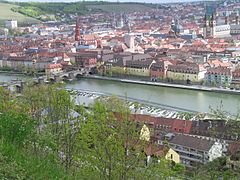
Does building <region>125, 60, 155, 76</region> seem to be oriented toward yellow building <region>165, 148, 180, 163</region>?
yes

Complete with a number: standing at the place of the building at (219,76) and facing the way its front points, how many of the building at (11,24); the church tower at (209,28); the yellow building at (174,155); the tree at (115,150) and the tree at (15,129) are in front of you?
3

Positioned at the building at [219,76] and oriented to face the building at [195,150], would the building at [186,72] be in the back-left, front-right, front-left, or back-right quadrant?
back-right

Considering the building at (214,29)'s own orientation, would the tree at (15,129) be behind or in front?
in front

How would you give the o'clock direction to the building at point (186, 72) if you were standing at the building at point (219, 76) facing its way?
the building at point (186, 72) is roughly at 4 o'clock from the building at point (219, 76).

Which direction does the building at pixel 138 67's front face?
toward the camera

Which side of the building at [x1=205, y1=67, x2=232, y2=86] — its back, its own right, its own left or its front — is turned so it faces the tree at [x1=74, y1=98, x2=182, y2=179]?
front

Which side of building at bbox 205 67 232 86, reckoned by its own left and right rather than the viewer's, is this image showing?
front

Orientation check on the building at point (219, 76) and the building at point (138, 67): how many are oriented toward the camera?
2

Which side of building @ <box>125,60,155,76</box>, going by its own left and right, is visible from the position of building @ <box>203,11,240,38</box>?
back

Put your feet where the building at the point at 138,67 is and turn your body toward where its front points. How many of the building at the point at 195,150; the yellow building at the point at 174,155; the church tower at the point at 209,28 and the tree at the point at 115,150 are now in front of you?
3

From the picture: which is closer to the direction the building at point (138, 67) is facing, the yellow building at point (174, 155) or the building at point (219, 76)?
the yellow building

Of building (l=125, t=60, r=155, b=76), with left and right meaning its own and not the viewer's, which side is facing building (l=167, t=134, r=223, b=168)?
front

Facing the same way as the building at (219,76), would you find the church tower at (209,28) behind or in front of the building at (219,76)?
behind
